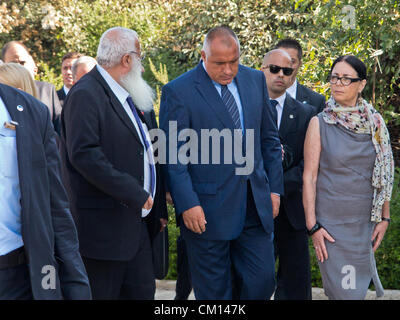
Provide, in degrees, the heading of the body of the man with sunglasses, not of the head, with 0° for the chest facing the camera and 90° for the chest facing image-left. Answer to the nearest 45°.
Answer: approximately 45°

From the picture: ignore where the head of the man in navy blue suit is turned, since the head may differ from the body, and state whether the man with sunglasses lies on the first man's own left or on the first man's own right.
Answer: on the first man's own left

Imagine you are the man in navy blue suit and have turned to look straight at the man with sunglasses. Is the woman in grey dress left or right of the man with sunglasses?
right

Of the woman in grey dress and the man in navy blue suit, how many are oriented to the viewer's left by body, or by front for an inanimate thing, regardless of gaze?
0

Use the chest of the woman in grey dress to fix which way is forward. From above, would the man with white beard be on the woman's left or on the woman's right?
on the woman's right

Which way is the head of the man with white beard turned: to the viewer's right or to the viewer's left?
to the viewer's right

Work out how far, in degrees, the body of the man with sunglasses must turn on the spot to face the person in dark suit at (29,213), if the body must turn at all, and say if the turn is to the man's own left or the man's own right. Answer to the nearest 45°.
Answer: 0° — they already face them

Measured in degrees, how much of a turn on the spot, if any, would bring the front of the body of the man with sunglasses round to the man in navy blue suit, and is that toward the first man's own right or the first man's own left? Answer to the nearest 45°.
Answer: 0° — they already face them

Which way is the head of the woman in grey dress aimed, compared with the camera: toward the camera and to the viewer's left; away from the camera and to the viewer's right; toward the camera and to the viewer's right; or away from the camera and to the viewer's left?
toward the camera and to the viewer's left

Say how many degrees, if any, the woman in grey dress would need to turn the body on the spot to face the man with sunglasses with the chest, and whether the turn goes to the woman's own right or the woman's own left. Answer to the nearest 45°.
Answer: approximately 135° to the woman's own right

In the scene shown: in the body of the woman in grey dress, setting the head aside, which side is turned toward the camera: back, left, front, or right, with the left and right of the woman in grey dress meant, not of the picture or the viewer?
front

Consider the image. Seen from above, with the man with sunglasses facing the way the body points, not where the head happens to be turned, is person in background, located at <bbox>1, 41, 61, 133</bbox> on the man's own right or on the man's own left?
on the man's own right
